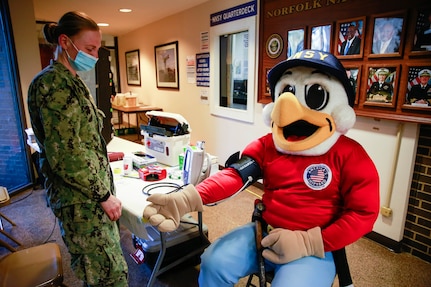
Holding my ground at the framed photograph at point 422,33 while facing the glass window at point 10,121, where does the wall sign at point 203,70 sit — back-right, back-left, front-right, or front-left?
front-right

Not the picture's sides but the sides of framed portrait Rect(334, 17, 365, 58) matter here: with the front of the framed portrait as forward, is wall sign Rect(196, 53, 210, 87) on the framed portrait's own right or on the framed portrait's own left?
on the framed portrait's own right

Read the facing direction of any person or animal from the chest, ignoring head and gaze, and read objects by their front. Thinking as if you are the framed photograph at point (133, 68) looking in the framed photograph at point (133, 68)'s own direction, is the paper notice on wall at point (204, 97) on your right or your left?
on your left

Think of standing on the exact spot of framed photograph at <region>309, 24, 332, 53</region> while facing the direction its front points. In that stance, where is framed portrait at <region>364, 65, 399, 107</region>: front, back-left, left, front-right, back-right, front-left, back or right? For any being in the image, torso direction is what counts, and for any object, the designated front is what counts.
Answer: left

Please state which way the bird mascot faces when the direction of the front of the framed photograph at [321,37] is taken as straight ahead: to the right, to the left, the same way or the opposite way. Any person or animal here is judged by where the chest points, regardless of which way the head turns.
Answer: the same way

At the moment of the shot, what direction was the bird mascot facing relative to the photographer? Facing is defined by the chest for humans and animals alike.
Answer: facing the viewer and to the left of the viewer

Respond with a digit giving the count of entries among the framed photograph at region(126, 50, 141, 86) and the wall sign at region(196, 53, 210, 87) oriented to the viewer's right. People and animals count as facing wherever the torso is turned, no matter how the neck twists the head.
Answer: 0

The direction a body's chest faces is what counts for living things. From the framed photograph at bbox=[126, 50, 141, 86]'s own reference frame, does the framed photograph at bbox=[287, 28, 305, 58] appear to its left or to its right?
on its left

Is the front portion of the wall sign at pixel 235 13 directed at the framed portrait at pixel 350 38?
no

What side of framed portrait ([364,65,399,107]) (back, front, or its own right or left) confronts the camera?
front

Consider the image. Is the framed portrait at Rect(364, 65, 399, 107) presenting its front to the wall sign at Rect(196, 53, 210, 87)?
no

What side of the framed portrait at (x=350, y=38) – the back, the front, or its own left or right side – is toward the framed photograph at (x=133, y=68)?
right

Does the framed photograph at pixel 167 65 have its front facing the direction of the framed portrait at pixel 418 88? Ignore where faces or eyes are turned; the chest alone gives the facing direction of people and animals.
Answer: no

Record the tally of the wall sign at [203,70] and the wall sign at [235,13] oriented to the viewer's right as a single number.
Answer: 0

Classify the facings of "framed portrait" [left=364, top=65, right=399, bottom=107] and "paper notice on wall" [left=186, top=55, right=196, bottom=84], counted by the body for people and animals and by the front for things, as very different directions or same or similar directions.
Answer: same or similar directions

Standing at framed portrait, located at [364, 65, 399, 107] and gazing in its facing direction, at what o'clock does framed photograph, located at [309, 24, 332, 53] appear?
The framed photograph is roughly at 4 o'clock from the framed portrait.

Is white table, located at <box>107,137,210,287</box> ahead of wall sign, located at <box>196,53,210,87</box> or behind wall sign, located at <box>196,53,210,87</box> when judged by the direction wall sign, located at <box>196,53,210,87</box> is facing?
ahead

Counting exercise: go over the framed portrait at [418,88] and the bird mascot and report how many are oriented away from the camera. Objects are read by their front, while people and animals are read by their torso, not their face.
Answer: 0
